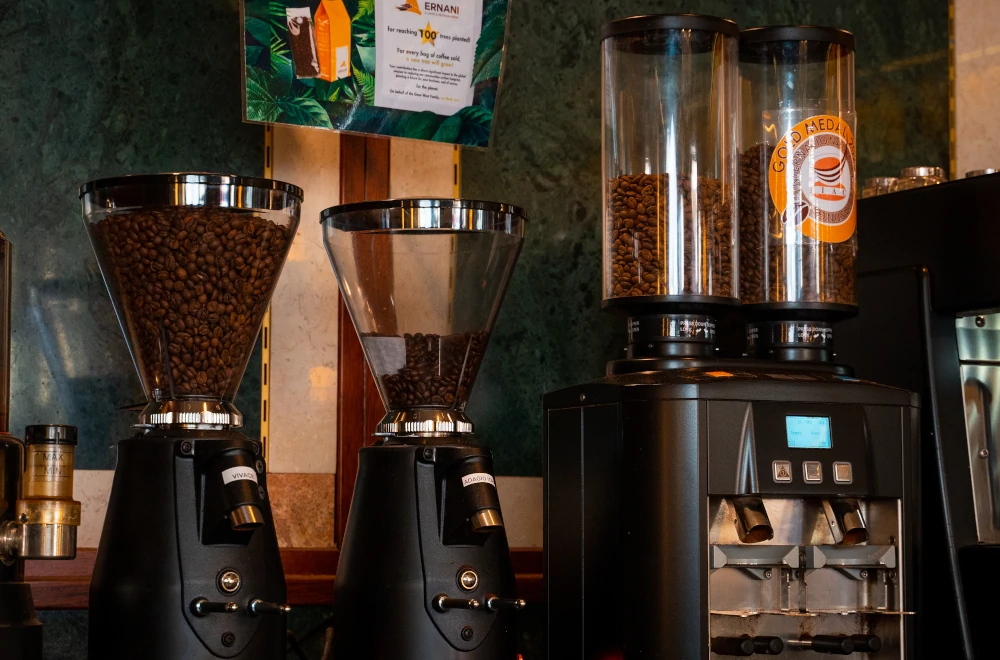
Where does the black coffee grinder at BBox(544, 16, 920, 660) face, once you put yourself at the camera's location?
facing the viewer and to the right of the viewer

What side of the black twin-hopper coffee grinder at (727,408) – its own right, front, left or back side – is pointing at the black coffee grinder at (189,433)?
right
